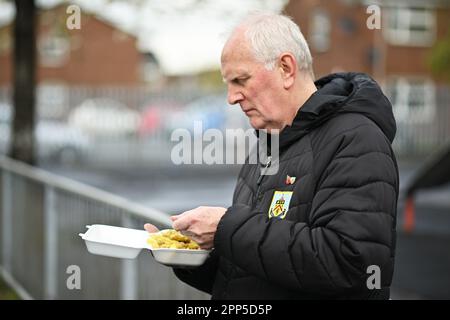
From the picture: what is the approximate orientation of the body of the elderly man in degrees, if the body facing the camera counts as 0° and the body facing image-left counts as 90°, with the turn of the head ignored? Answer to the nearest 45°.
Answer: approximately 90°

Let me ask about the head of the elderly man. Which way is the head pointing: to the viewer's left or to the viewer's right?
to the viewer's left

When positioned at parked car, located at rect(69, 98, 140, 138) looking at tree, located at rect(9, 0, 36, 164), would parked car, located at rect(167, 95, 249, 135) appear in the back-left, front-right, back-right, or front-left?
back-left

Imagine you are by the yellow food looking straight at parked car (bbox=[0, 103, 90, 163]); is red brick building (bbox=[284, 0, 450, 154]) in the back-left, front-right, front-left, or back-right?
front-right

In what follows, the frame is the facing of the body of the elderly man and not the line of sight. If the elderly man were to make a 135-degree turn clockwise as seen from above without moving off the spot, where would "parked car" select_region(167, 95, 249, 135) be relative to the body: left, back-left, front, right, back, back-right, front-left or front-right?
front-left

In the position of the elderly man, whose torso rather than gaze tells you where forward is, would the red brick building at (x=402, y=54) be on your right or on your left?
on your right
